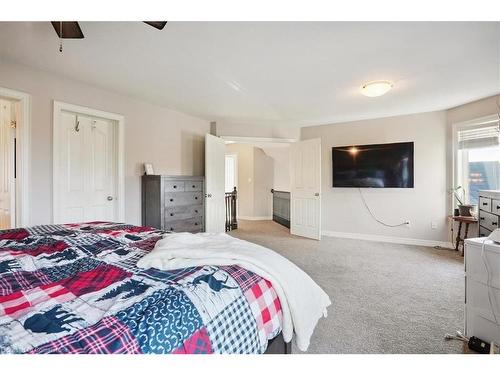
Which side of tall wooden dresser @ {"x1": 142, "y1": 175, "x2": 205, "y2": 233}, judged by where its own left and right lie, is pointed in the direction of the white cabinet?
front

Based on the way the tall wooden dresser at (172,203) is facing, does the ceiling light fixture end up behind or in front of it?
in front

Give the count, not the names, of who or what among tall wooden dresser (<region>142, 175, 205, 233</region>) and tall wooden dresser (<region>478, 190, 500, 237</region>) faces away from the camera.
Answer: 0

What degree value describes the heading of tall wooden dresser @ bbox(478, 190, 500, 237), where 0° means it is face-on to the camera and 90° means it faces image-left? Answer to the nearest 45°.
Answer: approximately 45°

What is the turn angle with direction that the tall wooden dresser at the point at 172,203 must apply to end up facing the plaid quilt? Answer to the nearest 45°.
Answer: approximately 45° to its right

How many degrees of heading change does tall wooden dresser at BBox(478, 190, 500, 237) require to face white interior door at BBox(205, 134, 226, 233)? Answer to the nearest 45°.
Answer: approximately 45° to its right

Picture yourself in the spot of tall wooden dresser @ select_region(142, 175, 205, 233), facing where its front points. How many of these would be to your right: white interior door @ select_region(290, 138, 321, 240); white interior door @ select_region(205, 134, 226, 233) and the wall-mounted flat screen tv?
0

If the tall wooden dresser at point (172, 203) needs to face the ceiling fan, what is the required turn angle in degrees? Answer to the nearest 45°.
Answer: approximately 45° to its right

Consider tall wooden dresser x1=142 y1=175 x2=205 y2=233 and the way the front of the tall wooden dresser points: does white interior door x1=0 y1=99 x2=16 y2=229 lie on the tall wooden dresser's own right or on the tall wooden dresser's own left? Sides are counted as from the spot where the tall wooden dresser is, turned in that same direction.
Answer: on the tall wooden dresser's own right

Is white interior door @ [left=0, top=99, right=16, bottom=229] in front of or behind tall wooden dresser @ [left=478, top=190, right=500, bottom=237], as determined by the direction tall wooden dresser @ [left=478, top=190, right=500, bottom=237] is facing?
in front

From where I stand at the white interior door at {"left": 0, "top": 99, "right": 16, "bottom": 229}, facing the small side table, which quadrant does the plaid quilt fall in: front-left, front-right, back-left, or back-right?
front-right

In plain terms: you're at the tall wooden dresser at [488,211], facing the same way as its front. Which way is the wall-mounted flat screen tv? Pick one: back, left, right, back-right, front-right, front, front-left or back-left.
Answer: right

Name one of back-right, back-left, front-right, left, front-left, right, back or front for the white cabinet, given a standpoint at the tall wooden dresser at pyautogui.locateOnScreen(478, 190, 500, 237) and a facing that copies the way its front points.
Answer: front-left

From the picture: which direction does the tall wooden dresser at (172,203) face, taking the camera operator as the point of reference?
facing the viewer and to the right of the viewer
